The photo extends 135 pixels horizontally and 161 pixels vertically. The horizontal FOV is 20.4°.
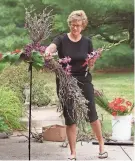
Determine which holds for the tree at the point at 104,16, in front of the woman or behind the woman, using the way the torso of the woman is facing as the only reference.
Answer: behind

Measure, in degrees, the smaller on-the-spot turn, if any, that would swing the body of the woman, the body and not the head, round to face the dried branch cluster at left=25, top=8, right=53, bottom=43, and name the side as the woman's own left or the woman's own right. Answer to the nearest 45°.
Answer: approximately 45° to the woman's own right

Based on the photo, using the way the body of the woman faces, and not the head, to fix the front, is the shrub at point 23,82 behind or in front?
behind

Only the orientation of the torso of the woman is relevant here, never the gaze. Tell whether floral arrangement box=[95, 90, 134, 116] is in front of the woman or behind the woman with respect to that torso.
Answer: behind

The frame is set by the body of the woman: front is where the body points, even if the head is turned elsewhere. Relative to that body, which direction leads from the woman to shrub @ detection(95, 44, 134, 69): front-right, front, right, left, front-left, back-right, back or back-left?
back

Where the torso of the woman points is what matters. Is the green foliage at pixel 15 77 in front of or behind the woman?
behind

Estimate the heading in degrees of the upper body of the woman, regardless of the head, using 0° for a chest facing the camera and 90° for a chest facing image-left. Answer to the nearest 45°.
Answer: approximately 0°

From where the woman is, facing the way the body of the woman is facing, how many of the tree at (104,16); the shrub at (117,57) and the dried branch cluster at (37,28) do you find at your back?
2
